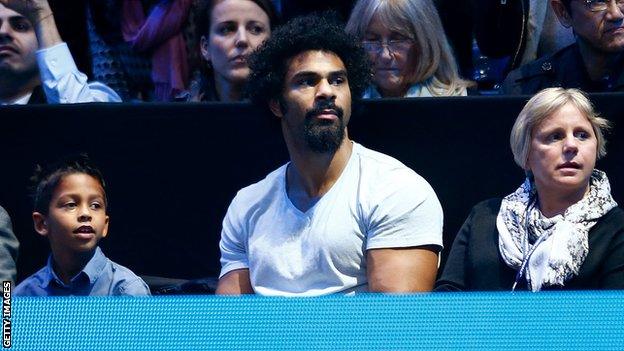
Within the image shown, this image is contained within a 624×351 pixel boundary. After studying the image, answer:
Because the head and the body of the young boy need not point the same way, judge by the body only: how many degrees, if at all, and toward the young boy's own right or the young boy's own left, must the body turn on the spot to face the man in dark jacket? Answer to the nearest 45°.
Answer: approximately 90° to the young boy's own left

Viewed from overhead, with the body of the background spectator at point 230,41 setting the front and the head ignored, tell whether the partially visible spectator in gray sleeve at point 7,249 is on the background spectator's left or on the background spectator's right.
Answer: on the background spectator's right

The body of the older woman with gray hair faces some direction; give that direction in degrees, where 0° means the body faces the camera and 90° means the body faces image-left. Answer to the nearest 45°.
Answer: approximately 45°

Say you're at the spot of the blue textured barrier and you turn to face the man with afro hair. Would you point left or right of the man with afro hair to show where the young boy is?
left

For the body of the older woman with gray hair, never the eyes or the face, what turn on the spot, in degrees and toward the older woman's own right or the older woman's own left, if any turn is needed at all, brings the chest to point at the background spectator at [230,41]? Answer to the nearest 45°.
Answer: approximately 45° to the older woman's own right
